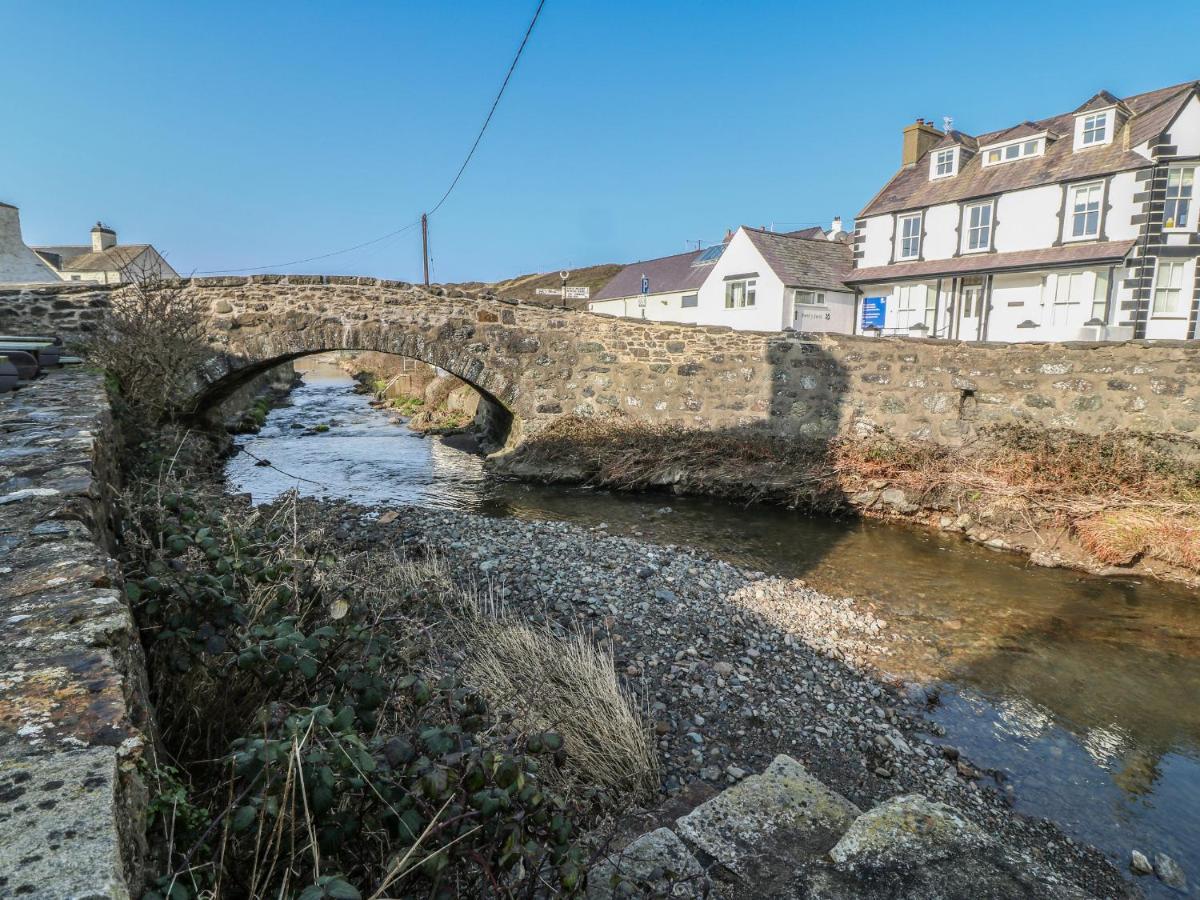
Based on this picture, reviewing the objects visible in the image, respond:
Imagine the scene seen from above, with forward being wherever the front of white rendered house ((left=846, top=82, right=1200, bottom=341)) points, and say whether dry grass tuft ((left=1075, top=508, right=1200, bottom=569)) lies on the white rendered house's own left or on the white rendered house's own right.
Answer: on the white rendered house's own left

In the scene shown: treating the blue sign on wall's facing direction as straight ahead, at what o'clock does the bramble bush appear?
The bramble bush is roughly at 12 o'clock from the blue sign on wall.

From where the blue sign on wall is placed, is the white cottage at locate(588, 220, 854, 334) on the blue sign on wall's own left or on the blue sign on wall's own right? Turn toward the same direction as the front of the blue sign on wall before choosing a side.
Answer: on the blue sign on wall's own right

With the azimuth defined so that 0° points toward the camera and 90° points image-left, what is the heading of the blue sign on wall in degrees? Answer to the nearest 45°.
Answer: approximately 0°

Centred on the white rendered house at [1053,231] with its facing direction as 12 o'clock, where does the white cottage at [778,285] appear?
The white cottage is roughly at 2 o'clock from the white rendered house.

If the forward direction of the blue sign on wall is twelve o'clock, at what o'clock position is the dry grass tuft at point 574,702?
The dry grass tuft is roughly at 12 o'clock from the blue sign on wall.
